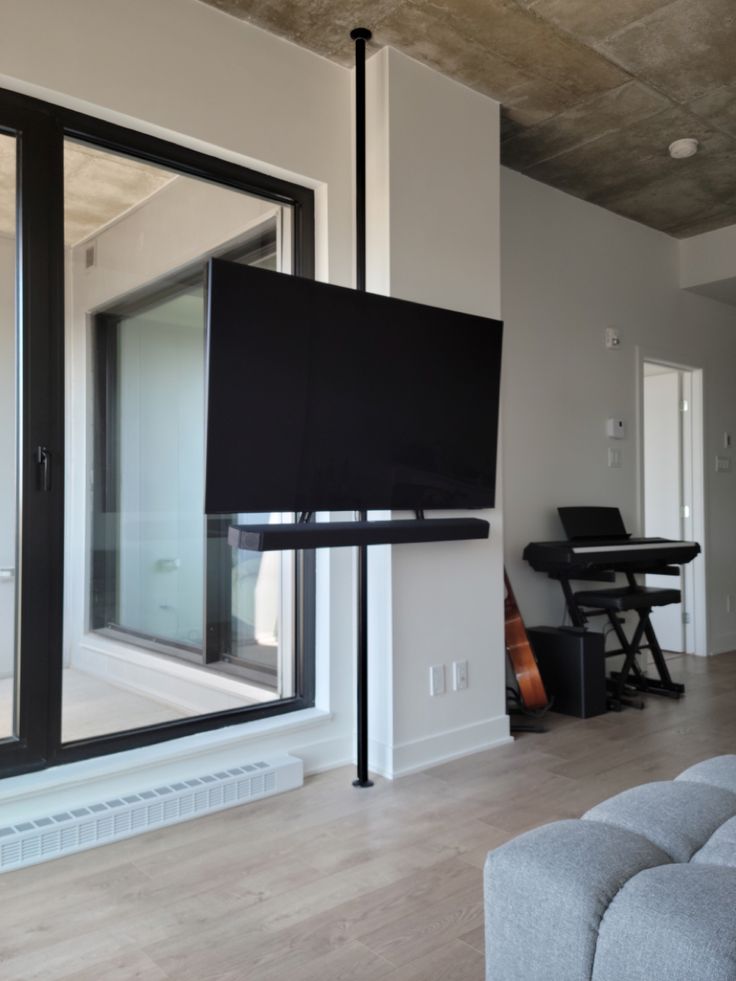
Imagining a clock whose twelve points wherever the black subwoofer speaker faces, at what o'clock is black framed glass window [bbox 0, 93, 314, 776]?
The black framed glass window is roughly at 3 o'clock from the black subwoofer speaker.

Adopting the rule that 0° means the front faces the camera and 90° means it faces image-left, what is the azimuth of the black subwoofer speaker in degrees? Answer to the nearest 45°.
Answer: approximately 315°

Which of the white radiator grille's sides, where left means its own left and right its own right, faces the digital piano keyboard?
left

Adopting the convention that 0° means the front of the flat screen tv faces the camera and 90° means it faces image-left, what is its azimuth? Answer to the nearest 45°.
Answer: approximately 315°
